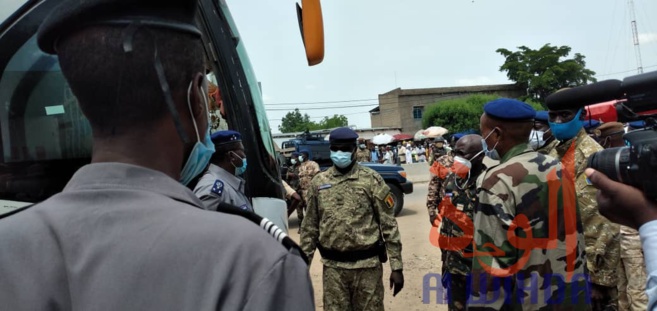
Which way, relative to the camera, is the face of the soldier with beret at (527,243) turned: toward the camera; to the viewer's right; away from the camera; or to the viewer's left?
to the viewer's left

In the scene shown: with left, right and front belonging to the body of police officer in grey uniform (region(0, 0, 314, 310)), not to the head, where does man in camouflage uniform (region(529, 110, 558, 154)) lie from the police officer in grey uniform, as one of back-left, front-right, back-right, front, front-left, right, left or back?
front

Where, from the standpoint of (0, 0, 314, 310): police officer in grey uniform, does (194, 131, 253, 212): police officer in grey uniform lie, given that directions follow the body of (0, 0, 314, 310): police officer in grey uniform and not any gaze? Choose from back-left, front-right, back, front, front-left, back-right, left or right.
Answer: front-left

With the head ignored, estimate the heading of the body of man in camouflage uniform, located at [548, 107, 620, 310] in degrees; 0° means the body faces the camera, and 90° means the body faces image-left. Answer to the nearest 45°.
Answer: approximately 45°

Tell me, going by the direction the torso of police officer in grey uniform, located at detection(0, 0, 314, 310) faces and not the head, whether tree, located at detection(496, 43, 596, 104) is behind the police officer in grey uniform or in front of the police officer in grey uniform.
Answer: in front

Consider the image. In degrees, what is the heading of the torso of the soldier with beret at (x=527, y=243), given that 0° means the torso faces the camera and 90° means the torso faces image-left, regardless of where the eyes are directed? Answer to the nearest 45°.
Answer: approximately 135°

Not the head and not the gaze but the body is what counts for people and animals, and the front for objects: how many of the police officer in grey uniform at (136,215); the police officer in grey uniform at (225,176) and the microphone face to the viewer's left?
1

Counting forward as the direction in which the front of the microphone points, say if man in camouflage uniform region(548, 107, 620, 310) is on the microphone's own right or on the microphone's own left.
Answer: on the microphone's own right

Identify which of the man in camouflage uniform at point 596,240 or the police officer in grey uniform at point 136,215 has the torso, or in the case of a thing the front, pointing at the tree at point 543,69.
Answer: the police officer in grey uniform

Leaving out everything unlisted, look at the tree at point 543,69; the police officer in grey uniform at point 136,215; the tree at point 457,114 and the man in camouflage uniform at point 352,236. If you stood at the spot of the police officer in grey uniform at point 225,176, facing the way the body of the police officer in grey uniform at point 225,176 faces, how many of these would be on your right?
1

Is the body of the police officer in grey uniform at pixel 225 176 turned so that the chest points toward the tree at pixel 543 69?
no

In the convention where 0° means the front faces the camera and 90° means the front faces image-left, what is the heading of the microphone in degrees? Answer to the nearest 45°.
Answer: approximately 90°

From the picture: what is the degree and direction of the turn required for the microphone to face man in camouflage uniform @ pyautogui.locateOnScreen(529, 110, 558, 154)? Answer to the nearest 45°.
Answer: approximately 90° to its right

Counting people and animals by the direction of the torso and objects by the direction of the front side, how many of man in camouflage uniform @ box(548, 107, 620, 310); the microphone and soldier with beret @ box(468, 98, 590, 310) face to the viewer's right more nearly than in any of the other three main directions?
0

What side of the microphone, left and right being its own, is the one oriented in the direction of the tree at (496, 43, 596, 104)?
right

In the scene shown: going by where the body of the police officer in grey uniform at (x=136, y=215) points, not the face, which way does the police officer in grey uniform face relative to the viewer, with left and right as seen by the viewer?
facing away from the viewer and to the right of the viewer

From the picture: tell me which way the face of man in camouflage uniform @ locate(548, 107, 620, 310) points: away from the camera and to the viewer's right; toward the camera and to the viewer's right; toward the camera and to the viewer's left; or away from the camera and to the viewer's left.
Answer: toward the camera and to the viewer's left
